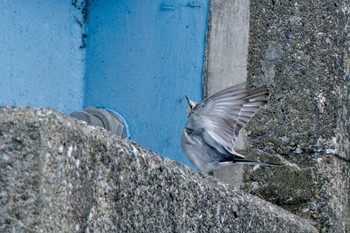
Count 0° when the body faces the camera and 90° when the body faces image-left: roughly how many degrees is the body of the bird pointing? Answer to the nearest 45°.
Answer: approximately 90°
